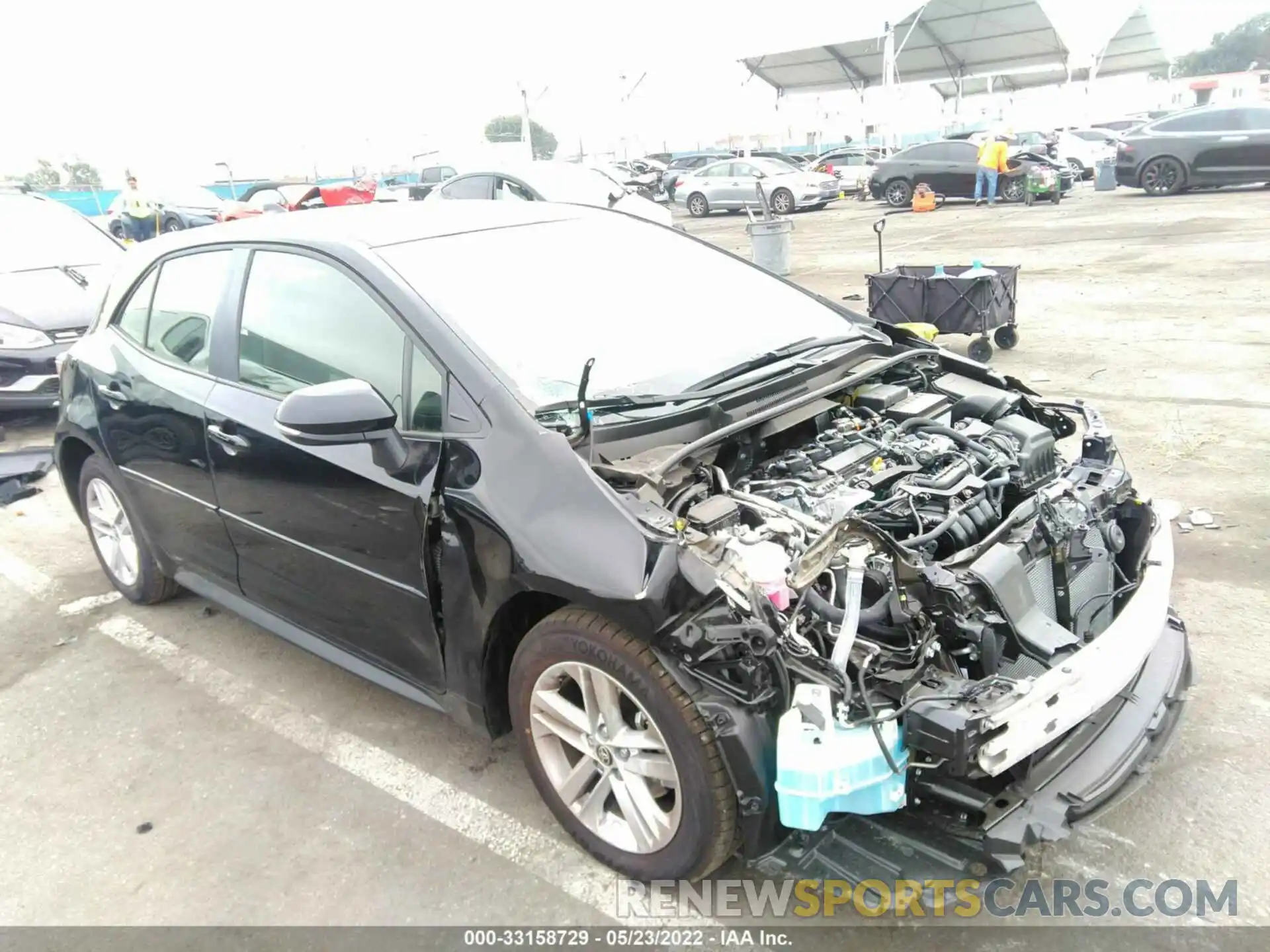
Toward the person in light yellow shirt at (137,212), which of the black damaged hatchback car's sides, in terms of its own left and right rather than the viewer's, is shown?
back

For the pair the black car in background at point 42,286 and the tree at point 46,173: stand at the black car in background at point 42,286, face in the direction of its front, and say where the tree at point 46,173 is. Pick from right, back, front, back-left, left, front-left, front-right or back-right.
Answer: back-left

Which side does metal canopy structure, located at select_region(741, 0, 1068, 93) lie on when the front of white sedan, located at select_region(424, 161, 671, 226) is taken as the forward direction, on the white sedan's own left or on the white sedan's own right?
on the white sedan's own left

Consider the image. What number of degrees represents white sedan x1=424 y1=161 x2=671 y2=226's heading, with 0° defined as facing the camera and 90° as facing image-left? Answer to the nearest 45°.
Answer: approximately 315°

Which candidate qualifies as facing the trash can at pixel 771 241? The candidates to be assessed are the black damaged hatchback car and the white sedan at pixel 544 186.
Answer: the white sedan

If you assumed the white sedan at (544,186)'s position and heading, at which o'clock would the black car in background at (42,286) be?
The black car in background is roughly at 3 o'clock from the white sedan.

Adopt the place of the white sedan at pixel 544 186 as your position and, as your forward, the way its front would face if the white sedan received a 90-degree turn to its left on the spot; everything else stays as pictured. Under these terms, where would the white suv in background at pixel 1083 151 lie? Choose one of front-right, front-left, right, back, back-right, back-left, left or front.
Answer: front

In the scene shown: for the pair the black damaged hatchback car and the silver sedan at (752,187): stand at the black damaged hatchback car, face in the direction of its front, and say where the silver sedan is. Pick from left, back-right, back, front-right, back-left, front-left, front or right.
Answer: back-left

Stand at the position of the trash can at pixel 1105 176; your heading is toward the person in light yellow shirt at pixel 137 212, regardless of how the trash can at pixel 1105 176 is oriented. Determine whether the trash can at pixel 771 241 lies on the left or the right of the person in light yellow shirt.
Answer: left
